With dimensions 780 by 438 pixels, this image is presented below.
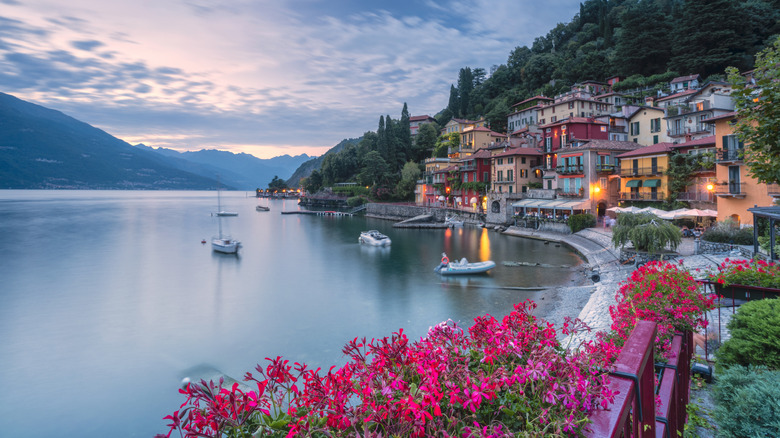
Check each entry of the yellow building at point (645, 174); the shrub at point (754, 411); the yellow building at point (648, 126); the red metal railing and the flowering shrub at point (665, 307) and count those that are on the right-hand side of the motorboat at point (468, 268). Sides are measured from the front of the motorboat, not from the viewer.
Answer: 3

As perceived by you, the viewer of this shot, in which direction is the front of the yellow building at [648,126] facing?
facing the viewer and to the left of the viewer

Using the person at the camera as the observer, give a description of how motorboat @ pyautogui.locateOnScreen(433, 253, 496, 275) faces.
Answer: facing to the right of the viewer

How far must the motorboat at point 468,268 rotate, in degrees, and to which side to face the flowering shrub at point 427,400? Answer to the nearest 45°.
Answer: approximately 90° to its right

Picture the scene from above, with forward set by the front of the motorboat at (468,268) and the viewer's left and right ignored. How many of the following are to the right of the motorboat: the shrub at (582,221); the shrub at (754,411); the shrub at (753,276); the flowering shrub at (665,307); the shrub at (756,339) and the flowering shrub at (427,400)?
5

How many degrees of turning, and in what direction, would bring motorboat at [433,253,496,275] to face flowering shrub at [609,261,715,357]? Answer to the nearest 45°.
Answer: approximately 90° to its right

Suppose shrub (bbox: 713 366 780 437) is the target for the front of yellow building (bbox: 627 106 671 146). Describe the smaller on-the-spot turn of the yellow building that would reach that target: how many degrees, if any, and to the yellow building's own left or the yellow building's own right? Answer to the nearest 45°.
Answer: approximately 45° to the yellow building's own left

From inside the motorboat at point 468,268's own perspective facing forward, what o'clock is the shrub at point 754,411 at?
The shrub is roughly at 3 o'clock from the motorboat.

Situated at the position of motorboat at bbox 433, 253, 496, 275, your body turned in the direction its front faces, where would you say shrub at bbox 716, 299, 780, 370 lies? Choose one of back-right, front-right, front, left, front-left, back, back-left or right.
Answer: right

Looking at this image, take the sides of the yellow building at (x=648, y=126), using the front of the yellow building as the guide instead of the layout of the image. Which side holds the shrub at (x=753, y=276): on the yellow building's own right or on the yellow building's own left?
on the yellow building's own left

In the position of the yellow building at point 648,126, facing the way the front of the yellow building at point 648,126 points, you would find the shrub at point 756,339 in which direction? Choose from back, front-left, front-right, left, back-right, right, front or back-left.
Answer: front-left

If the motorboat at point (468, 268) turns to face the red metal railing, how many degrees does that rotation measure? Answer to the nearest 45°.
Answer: approximately 90° to its right

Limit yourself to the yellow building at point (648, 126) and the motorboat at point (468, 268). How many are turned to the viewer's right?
1

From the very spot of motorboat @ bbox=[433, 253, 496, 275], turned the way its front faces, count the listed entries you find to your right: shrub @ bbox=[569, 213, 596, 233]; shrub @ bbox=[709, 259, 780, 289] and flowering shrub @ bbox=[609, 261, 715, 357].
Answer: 2
